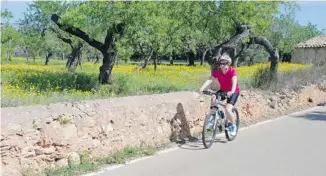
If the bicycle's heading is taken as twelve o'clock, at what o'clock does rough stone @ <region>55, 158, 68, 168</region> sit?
The rough stone is roughly at 12 o'clock from the bicycle.

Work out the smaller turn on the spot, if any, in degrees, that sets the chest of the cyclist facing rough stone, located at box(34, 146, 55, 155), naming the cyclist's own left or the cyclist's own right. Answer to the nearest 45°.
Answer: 0° — they already face it

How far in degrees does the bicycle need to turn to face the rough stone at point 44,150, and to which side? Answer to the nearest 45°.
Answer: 0° — it already faces it

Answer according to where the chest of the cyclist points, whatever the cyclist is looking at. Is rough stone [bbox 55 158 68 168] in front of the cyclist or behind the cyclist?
in front

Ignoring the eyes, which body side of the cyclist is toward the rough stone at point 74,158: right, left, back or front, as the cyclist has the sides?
front

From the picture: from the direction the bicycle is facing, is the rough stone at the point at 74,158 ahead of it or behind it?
ahead

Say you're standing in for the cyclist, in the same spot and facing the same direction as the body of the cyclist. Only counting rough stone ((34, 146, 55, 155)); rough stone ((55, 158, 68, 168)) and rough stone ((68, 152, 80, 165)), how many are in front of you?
3

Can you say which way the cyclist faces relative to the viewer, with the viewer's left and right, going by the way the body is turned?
facing the viewer and to the left of the viewer
